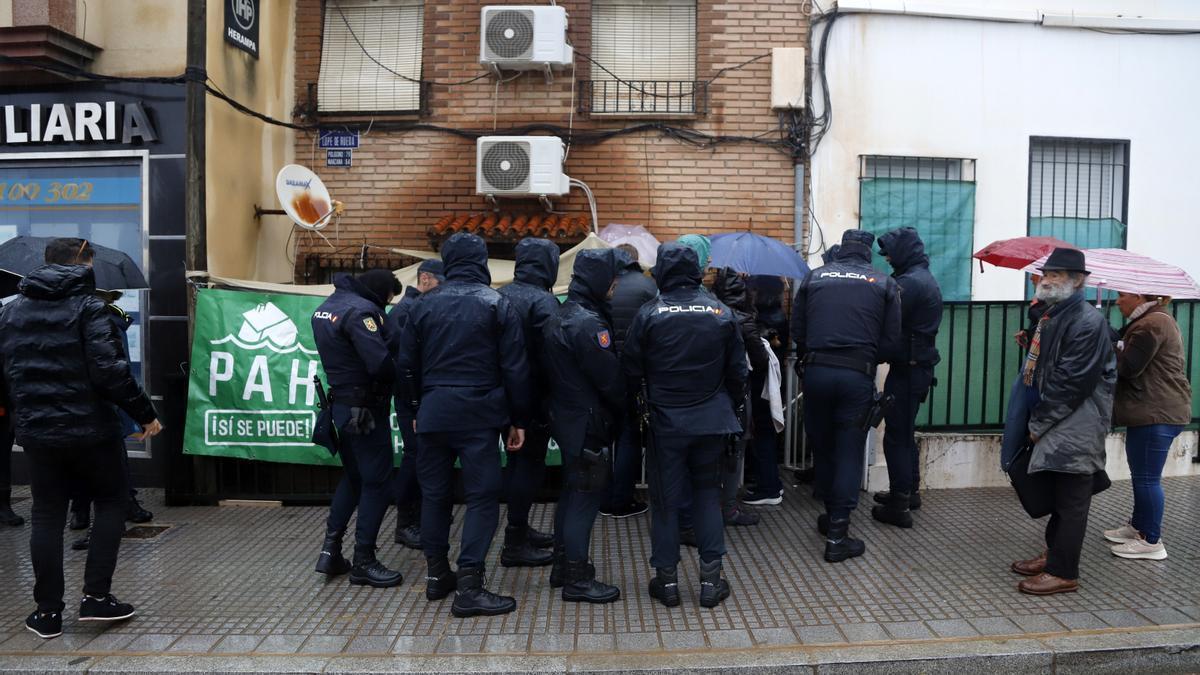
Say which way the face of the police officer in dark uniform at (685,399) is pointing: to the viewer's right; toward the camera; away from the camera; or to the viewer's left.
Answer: away from the camera

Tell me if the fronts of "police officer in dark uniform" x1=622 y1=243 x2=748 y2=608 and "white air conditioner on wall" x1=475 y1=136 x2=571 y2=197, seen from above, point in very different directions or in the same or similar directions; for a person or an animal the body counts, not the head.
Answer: very different directions

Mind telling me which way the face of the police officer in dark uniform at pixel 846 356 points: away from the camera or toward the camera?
away from the camera

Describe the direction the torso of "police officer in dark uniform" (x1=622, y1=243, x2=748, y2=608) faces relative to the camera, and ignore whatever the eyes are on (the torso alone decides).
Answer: away from the camera

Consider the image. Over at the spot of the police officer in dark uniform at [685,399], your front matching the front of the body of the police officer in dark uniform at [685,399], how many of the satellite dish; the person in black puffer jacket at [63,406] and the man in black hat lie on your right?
1

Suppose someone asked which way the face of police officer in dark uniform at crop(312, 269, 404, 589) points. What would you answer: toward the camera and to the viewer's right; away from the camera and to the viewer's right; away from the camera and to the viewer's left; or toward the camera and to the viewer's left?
away from the camera and to the viewer's right

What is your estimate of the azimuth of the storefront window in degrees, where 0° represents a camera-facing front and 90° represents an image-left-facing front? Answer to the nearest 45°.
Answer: approximately 0°
